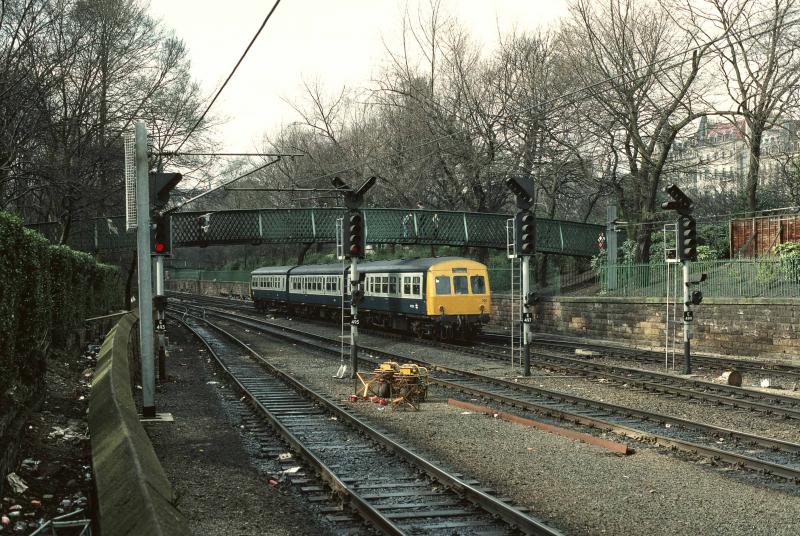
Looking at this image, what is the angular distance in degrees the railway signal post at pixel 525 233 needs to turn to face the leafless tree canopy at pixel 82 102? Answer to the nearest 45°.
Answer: approximately 135° to its right

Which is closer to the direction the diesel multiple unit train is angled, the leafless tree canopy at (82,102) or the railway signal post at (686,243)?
the railway signal post

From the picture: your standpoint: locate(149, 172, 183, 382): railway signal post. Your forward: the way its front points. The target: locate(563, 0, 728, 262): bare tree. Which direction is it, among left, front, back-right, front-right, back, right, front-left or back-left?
back-left

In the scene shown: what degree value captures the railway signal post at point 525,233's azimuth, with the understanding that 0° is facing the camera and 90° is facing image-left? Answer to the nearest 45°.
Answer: approximately 0°

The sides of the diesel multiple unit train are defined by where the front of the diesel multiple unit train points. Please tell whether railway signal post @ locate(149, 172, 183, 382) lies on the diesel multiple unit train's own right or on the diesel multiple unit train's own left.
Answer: on the diesel multiple unit train's own right

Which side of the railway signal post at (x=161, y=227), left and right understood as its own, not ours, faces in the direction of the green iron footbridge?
back

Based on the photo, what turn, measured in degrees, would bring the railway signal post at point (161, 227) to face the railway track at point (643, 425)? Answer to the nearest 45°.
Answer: approximately 45° to its left

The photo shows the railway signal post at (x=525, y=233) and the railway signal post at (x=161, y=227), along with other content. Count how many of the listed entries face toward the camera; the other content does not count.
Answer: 2

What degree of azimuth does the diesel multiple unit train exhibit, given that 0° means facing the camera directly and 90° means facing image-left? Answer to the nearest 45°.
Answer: approximately 315°

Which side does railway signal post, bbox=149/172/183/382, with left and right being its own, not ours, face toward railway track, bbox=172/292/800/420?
left

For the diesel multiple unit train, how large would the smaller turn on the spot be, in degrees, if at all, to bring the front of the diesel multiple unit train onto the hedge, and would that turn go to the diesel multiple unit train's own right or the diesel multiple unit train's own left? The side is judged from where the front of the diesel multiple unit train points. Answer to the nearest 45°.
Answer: approximately 45° to the diesel multiple unit train's own right
